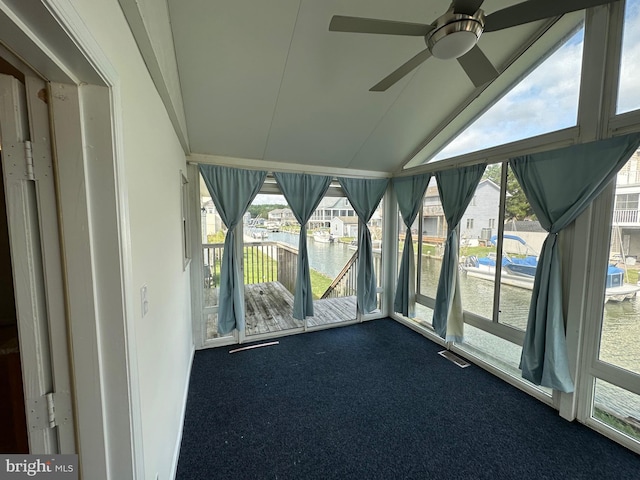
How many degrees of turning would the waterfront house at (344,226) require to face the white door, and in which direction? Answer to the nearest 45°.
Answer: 0° — it already faces it

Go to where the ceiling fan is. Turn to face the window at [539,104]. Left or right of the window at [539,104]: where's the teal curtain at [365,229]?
left

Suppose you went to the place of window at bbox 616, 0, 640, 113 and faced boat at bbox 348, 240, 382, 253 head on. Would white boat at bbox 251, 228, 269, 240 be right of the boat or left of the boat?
left

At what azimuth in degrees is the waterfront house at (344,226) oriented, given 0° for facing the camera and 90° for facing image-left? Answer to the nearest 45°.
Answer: approximately 0°

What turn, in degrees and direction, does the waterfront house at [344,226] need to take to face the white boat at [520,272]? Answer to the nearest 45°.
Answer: approximately 45° to its left

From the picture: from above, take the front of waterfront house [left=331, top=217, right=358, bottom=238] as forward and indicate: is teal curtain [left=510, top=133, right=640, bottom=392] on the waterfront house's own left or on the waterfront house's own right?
on the waterfront house's own left

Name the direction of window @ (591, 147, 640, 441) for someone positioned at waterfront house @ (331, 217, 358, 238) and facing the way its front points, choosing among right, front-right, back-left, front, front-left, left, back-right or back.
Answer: front-left

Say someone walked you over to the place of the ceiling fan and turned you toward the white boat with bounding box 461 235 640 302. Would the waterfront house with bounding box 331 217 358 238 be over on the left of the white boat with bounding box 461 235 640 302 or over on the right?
left

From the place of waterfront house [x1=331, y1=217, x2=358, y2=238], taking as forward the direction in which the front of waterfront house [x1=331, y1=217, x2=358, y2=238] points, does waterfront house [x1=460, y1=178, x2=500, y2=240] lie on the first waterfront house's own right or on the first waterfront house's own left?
on the first waterfront house's own left
